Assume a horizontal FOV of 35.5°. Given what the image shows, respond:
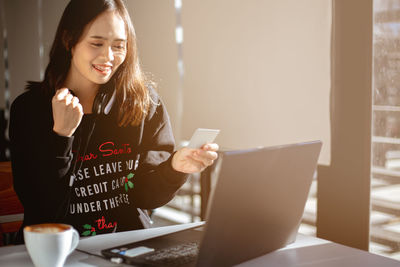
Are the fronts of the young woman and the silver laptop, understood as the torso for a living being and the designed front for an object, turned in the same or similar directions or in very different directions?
very different directions

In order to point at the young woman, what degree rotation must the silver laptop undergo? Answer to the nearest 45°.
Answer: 0° — it already faces them

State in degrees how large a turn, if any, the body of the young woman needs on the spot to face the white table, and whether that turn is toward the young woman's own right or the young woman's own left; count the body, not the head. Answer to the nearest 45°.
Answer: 0° — they already face it

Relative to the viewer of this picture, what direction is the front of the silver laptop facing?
facing away from the viewer and to the left of the viewer

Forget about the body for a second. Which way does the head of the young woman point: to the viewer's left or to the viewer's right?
to the viewer's right
